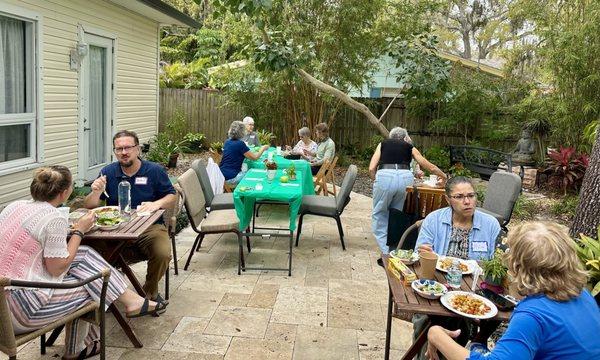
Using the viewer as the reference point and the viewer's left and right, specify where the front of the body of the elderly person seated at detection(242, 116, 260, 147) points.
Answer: facing the viewer and to the right of the viewer

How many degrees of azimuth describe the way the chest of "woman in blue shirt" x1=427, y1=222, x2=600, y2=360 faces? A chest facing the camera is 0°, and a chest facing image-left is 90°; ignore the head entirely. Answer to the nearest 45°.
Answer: approximately 135°

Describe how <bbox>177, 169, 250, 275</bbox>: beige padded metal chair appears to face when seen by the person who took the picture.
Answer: facing to the right of the viewer

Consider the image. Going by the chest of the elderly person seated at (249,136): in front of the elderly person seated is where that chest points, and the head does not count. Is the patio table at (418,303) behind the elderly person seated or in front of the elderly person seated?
in front

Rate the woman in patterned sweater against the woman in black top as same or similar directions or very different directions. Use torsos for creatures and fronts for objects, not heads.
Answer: same or similar directions

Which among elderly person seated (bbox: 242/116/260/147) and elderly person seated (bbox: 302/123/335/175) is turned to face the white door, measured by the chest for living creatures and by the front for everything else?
elderly person seated (bbox: 302/123/335/175)

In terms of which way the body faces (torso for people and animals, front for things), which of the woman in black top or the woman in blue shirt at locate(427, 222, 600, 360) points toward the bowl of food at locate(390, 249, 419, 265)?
the woman in blue shirt

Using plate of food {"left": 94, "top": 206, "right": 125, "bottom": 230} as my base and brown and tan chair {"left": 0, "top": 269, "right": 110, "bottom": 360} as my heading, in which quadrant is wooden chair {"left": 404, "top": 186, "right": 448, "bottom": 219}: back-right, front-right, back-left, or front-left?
back-left

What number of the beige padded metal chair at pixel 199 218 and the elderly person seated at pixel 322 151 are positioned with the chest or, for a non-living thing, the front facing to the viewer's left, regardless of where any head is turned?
1

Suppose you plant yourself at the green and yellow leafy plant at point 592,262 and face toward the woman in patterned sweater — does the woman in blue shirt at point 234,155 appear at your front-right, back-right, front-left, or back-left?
front-right

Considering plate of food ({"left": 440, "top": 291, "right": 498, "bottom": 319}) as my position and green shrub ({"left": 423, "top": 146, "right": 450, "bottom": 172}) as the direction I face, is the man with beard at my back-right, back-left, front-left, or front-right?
front-left

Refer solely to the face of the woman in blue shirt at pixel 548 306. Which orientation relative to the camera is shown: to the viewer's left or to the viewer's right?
to the viewer's left

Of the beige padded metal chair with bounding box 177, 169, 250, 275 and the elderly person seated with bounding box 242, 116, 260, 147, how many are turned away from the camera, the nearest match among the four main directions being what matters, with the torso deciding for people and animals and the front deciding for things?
0

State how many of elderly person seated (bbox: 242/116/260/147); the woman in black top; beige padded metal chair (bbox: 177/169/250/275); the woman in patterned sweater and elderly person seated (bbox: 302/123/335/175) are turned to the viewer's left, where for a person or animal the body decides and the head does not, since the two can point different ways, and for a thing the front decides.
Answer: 1

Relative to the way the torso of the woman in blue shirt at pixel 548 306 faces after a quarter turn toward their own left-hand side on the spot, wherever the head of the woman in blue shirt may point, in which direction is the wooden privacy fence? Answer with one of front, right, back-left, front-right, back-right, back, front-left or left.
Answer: right

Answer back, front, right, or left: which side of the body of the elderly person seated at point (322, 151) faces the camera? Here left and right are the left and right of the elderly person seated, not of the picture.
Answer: left

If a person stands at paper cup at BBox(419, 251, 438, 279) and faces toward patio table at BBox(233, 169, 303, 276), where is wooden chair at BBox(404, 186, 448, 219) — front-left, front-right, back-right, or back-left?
front-right

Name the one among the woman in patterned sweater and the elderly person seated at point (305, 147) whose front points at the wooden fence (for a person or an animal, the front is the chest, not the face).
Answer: the woman in patterned sweater

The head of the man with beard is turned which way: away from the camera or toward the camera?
toward the camera

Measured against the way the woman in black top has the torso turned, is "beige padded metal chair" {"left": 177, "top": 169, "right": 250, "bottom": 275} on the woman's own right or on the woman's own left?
on the woman's own left
